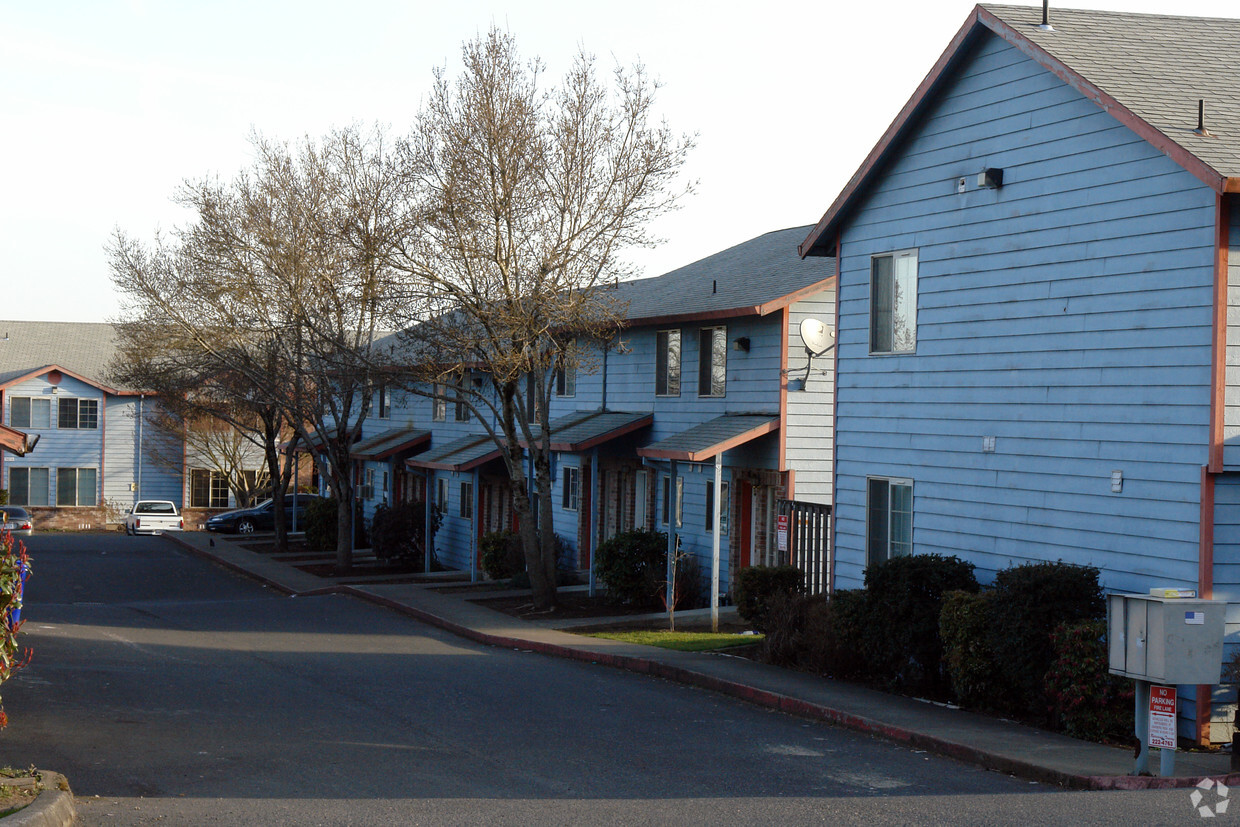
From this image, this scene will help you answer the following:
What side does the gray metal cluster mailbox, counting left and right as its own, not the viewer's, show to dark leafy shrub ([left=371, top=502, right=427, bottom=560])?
right

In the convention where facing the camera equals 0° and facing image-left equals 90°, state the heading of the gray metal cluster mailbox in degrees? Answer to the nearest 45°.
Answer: approximately 45°

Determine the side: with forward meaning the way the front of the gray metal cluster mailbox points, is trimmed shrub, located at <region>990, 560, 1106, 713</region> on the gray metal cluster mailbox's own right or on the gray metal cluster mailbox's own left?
on the gray metal cluster mailbox's own right

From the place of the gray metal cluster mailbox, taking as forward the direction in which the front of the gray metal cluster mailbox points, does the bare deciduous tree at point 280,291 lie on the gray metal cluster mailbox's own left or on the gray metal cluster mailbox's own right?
on the gray metal cluster mailbox's own right

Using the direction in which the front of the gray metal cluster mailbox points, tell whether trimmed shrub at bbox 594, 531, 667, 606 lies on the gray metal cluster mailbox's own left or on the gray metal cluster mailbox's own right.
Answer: on the gray metal cluster mailbox's own right

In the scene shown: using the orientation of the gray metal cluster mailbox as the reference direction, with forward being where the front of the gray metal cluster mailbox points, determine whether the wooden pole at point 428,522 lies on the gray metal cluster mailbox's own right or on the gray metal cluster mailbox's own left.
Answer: on the gray metal cluster mailbox's own right
